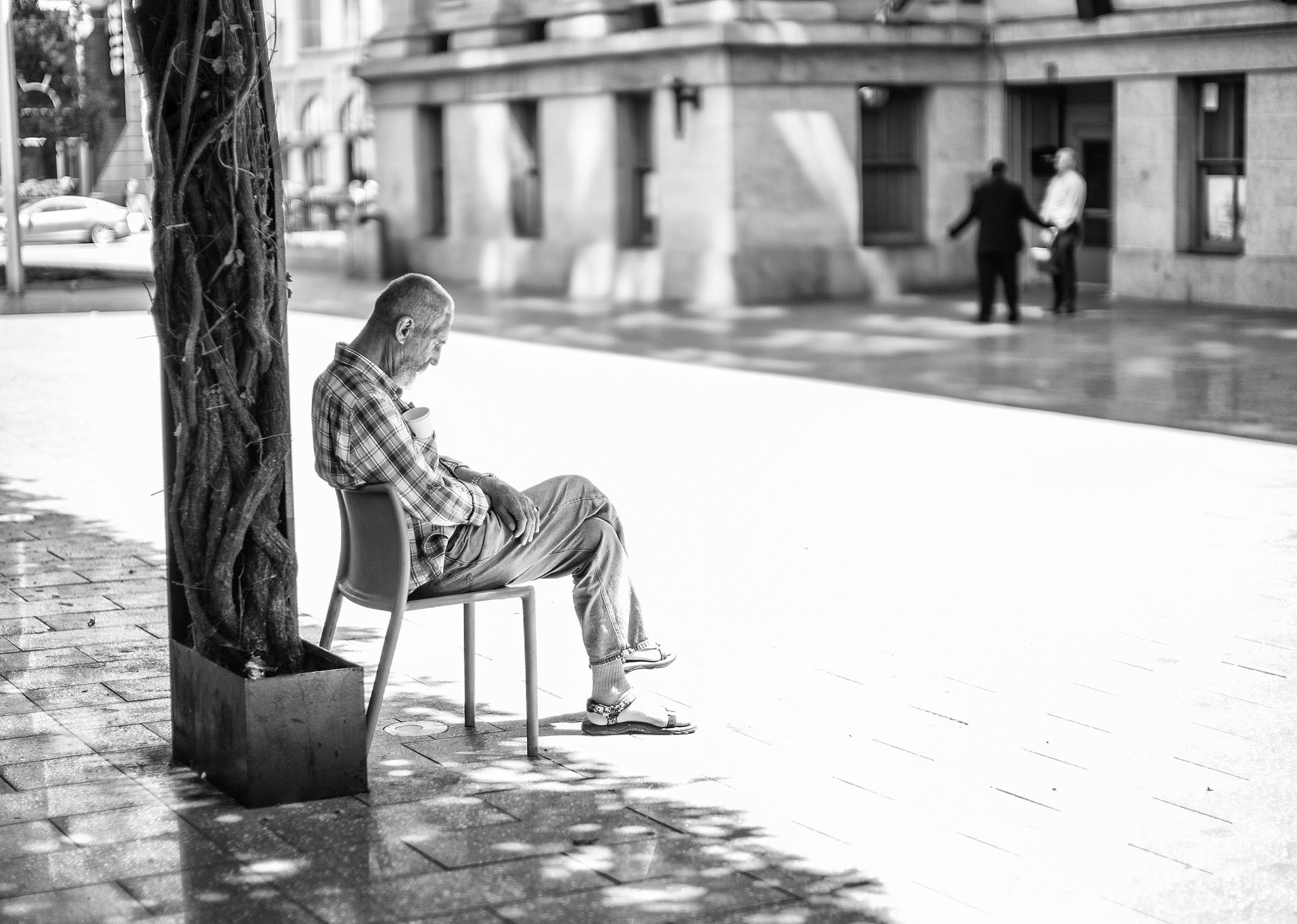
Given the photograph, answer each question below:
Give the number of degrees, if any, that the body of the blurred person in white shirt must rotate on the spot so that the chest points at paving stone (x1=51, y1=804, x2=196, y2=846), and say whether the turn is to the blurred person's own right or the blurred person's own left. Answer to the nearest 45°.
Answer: approximately 90° to the blurred person's own left

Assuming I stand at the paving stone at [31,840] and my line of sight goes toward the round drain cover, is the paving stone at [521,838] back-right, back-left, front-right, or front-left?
front-right

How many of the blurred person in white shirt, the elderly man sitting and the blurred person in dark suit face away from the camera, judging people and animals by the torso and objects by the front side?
1

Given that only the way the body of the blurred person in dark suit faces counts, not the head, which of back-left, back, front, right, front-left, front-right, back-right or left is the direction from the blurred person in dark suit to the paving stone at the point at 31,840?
back

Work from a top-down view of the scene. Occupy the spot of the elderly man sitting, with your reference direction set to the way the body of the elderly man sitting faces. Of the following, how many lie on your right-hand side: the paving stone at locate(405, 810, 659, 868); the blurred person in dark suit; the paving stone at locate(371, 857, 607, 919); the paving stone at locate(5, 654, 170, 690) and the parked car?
2

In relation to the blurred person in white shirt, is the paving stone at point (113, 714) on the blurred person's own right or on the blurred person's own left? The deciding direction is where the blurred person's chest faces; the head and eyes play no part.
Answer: on the blurred person's own left

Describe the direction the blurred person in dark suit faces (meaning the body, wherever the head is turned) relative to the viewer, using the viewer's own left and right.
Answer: facing away from the viewer

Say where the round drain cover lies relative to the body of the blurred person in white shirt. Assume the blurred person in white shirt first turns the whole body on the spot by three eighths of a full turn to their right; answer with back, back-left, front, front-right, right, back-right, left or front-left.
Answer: back-right

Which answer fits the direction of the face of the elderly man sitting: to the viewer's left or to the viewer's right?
to the viewer's right

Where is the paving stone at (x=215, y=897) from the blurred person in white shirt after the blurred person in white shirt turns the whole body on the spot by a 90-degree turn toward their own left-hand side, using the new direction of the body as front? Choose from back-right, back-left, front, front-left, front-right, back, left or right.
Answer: front

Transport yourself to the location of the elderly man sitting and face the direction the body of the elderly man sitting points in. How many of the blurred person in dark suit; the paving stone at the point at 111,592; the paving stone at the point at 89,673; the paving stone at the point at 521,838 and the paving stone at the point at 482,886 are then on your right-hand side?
2

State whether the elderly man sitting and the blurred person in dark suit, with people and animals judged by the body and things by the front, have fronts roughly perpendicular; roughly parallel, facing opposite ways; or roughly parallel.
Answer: roughly perpendicular

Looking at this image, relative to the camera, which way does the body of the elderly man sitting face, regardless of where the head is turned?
to the viewer's right

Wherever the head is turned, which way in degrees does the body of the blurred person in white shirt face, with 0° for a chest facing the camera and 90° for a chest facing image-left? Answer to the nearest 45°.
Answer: approximately 90°

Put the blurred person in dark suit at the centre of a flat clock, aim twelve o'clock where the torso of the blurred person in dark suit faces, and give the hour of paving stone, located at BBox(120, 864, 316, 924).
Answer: The paving stone is roughly at 6 o'clock from the blurred person in dark suit.

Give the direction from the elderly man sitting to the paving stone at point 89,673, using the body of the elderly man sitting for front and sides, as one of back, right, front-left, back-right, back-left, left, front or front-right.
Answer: back-left

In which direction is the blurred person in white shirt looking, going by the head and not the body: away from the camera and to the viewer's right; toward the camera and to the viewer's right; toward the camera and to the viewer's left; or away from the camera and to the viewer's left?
toward the camera and to the viewer's left

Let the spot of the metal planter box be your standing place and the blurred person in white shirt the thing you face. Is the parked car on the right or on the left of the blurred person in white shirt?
left

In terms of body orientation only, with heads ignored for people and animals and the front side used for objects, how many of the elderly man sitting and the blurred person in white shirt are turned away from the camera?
0
